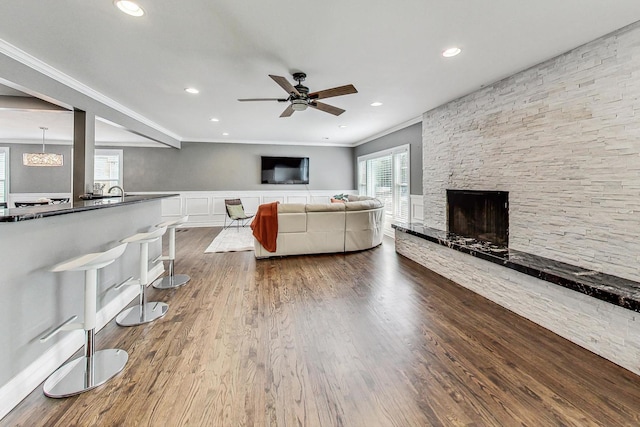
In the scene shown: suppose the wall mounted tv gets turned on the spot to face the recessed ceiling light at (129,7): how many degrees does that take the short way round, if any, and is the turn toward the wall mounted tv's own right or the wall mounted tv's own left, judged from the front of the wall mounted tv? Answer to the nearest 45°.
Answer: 0° — it already faces it

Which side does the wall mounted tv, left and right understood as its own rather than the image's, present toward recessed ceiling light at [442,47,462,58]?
front

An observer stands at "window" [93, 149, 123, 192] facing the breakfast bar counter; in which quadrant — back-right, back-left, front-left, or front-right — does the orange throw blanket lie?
front-left

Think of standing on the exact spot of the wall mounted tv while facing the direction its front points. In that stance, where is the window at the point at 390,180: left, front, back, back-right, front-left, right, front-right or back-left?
front-left

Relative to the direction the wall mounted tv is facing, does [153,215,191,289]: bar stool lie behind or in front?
in front

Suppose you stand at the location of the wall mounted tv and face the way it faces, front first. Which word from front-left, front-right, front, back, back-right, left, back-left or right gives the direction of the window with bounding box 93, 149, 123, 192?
right

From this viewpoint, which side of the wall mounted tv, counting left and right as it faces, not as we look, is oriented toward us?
front

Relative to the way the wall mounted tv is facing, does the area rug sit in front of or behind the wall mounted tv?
in front

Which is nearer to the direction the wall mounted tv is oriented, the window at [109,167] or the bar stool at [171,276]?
the bar stool

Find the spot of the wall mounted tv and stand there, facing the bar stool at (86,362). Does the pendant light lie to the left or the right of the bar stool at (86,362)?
right

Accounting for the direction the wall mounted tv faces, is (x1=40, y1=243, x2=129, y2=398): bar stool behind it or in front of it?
in front

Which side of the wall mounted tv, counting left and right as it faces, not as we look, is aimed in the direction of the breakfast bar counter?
front
